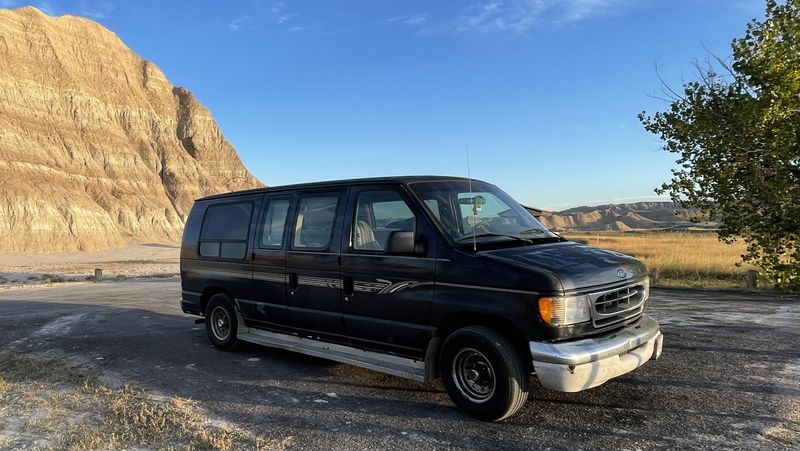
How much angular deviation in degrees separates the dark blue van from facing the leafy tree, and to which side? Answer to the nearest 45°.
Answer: approximately 90° to its left

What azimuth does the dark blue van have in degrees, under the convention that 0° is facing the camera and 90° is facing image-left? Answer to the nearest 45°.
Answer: approximately 315°
